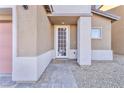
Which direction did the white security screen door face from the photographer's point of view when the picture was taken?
facing the viewer

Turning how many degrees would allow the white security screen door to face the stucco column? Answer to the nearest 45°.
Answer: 0° — it already faces it
